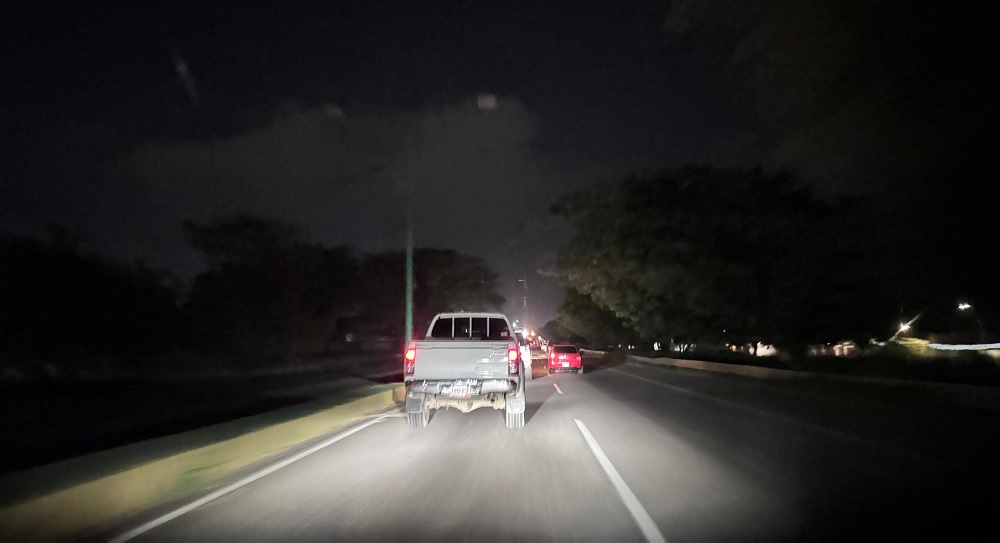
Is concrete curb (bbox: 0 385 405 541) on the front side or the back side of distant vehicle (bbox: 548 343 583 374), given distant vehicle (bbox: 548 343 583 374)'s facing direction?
on the back side

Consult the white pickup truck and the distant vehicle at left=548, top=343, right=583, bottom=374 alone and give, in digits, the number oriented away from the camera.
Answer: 2

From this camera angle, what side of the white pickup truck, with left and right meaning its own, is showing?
back

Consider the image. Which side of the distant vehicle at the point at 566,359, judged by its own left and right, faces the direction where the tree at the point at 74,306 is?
left

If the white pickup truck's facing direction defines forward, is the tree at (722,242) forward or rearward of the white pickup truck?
forward

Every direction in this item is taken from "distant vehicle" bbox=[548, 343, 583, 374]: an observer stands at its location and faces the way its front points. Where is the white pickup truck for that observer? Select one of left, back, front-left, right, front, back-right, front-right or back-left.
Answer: back

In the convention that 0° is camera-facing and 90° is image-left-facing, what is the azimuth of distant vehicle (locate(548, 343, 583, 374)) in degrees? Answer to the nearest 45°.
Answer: approximately 180°
